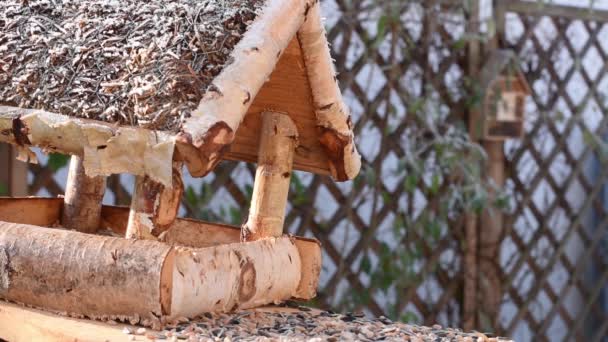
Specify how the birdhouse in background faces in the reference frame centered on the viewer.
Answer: facing the viewer and to the right of the viewer

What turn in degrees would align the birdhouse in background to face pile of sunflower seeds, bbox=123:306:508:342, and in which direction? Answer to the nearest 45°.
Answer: approximately 45° to its right

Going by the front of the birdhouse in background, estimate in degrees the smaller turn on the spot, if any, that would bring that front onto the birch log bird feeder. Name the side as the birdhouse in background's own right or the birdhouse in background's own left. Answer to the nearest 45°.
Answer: approximately 45° to the birdhouse in background's own right
